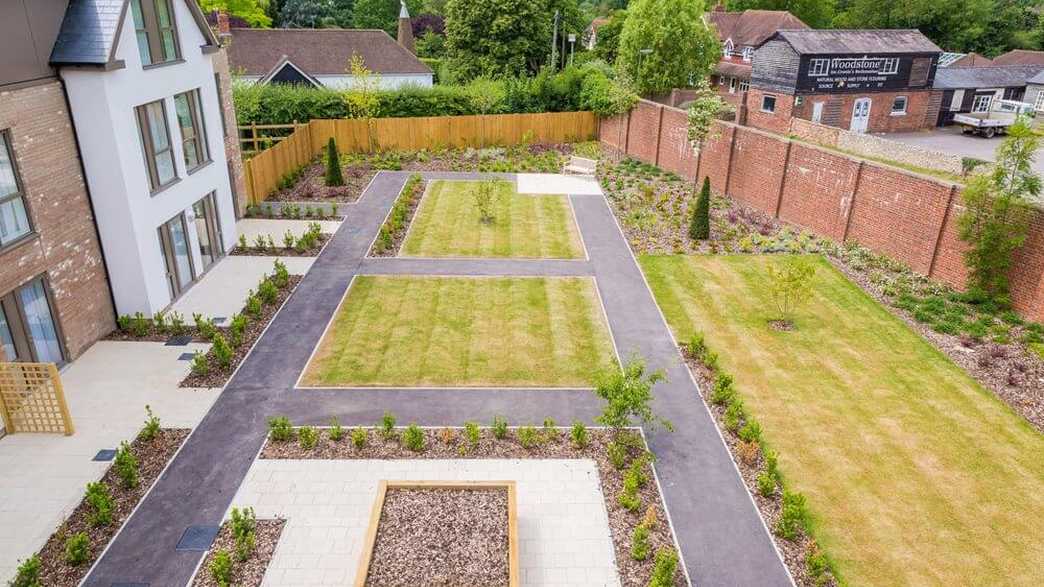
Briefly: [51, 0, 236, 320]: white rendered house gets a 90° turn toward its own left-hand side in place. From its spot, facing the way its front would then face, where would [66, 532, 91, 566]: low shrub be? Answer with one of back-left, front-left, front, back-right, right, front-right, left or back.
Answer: back-right

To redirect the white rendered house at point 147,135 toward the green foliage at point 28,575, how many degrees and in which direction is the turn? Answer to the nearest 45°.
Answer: approximately 45° to its right

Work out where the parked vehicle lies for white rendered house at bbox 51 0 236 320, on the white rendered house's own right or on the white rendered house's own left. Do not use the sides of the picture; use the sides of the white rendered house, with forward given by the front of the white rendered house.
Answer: on the white rendered house's own left

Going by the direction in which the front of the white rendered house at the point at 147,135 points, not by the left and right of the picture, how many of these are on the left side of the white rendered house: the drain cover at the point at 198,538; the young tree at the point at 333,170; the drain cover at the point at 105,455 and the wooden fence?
2

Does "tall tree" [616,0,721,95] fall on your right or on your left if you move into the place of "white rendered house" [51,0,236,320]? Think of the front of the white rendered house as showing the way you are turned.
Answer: on your left

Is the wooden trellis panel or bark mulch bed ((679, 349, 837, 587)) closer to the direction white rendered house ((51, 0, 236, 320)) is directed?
the bark mulch bed

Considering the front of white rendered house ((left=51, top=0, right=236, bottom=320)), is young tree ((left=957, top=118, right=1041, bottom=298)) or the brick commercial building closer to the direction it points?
the young tree

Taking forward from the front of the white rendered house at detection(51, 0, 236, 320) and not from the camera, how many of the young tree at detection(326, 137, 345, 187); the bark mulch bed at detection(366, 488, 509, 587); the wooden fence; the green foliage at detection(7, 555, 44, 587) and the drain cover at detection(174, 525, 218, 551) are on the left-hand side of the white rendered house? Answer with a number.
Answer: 2

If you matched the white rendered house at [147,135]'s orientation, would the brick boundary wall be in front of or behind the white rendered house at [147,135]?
in front

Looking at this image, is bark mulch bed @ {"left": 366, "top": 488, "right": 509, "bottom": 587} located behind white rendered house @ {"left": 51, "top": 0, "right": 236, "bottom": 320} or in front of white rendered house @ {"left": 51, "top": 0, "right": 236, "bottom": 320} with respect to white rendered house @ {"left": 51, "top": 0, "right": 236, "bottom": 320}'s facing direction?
in front
